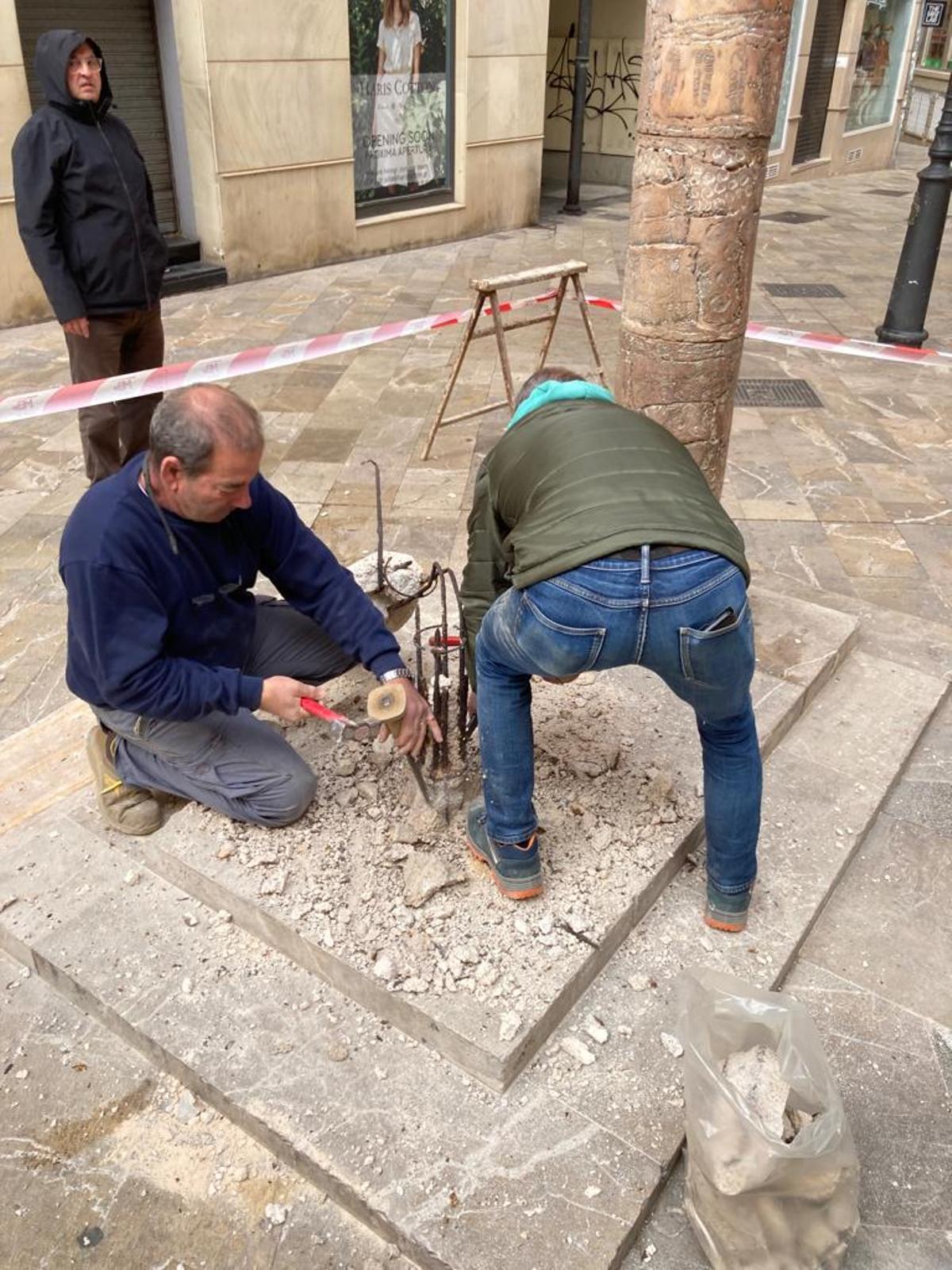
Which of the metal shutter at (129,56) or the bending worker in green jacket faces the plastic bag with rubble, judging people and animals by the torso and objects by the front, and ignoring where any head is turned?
the metal shutter

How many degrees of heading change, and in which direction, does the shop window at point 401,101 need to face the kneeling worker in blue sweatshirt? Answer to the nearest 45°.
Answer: approximately 45° to its right

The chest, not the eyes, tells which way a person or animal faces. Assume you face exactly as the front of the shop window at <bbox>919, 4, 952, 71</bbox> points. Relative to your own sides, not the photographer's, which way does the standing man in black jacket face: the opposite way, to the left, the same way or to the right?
to the left

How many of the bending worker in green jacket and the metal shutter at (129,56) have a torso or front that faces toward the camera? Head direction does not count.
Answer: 1

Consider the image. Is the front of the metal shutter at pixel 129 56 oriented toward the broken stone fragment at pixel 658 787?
yes

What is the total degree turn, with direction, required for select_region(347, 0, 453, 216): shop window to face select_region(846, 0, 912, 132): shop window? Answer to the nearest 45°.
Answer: approximately 90° to its left
